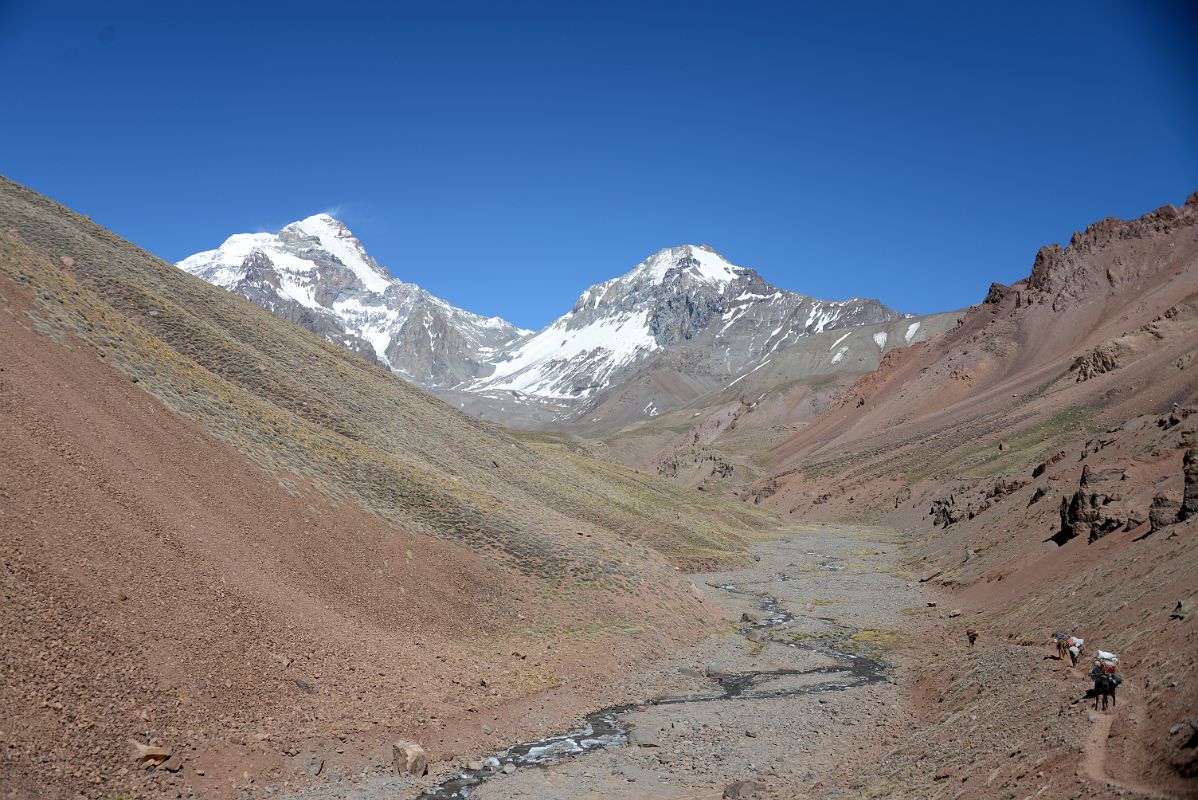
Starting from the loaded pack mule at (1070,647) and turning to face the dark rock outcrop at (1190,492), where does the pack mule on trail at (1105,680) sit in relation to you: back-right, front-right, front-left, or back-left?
back-right

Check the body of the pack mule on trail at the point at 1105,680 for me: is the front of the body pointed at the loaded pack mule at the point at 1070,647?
yes

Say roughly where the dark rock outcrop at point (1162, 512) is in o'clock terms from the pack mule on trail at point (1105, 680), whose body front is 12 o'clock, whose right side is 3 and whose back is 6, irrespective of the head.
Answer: The dark rock outcrop is roughly at 12 o'clock from the pack mule on trail.

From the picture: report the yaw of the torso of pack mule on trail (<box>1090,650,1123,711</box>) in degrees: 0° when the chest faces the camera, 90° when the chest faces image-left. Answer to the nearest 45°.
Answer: approximately 180°
